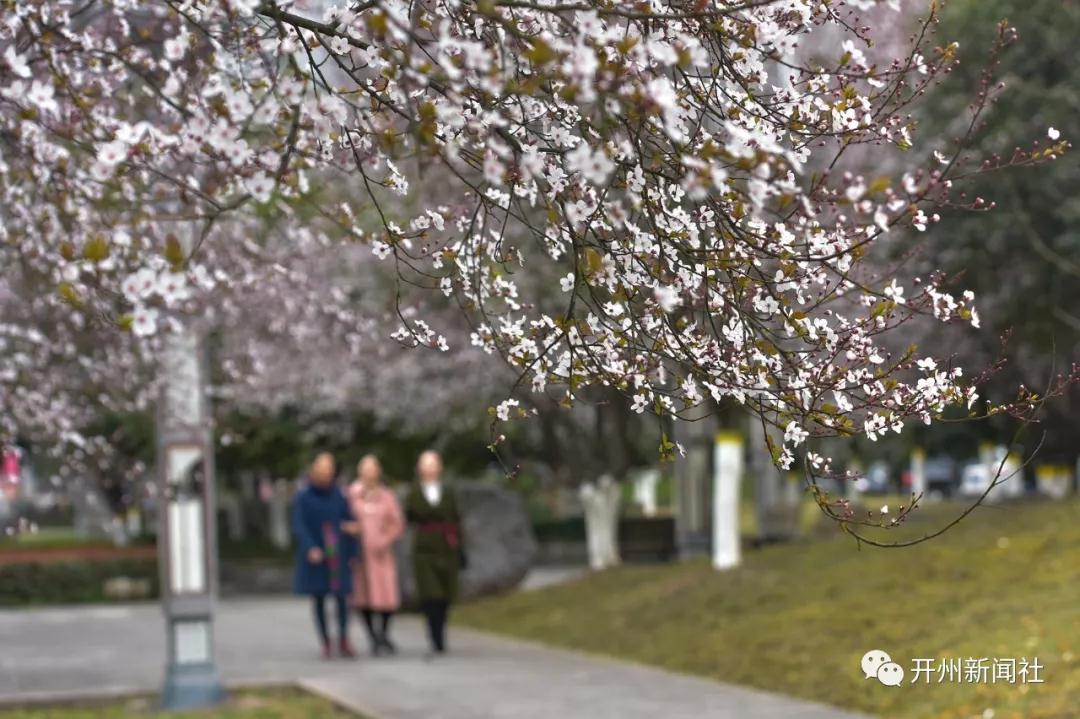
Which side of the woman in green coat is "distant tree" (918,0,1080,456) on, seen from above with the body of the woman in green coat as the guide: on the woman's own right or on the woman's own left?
on the woman's own left

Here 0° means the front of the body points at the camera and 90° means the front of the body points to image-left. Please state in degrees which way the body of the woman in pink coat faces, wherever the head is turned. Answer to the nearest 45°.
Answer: approximately 0°

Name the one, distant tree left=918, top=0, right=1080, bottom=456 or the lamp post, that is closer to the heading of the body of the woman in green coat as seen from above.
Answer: the lamp post

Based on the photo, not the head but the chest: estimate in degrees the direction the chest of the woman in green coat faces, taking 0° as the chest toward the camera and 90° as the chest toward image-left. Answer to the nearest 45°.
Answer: approximately 0°

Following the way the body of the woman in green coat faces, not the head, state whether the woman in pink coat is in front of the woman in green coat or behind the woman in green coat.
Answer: behind

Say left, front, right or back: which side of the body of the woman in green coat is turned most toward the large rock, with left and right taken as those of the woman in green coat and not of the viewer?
back

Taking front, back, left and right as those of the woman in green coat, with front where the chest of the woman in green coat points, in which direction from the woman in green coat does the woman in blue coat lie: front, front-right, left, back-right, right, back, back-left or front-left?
back-right

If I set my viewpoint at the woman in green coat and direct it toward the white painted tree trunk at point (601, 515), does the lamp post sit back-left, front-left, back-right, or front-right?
back-left
